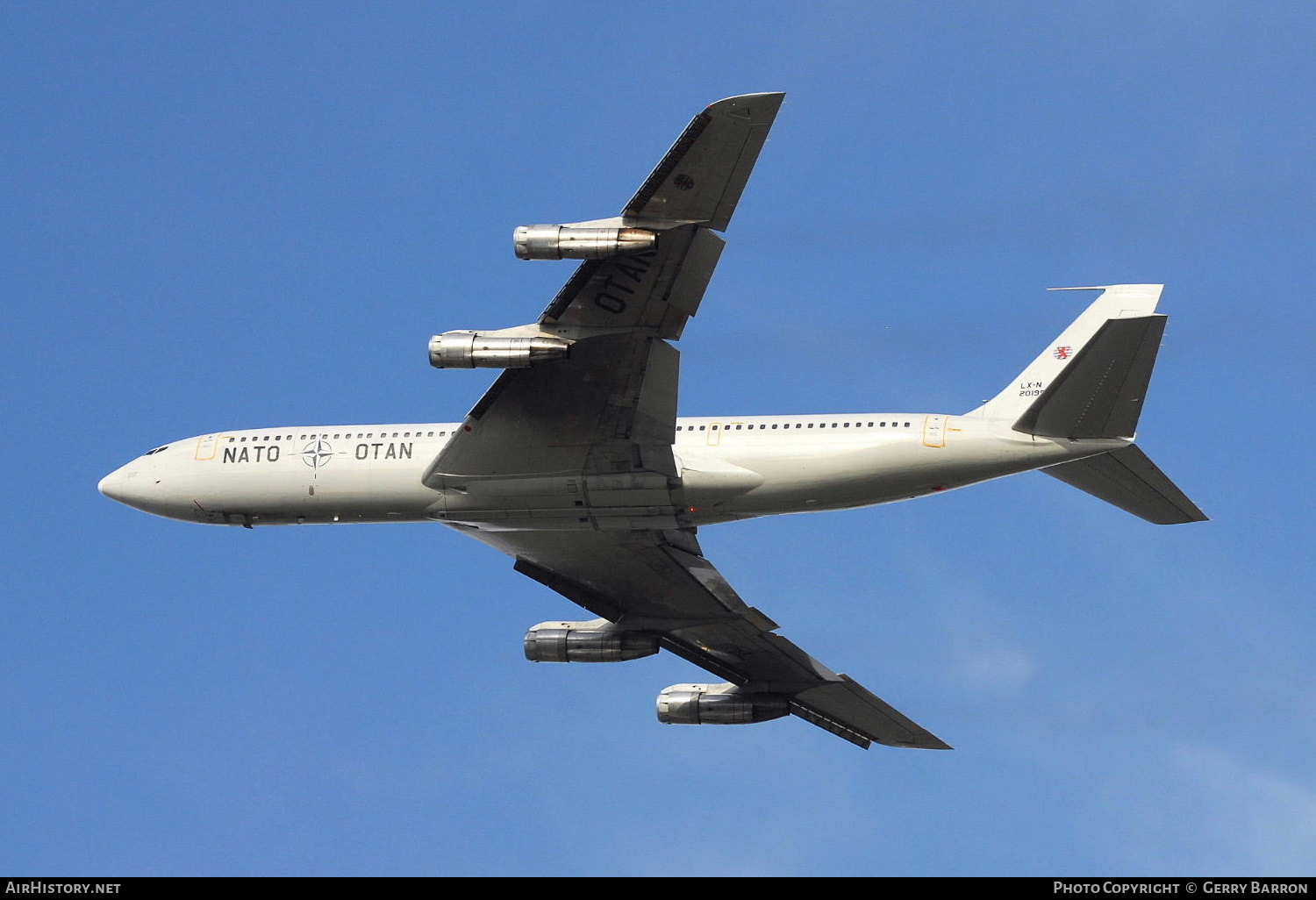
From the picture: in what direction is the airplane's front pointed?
to the viewer's left
